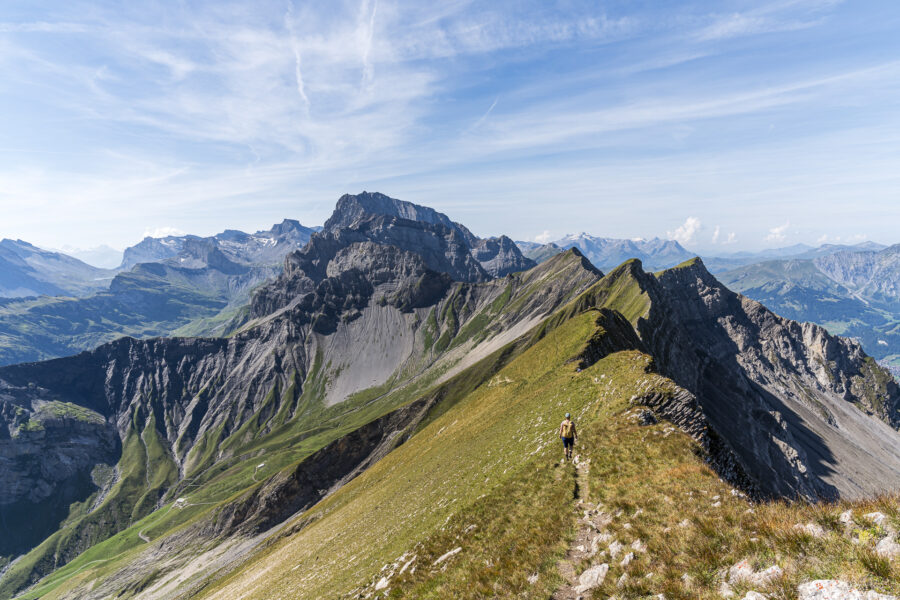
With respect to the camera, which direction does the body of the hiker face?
away from the camera
